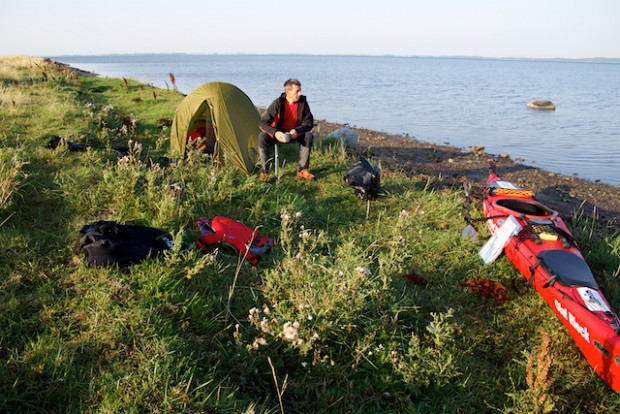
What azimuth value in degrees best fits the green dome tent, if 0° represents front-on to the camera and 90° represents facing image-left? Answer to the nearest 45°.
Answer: approximately 45°

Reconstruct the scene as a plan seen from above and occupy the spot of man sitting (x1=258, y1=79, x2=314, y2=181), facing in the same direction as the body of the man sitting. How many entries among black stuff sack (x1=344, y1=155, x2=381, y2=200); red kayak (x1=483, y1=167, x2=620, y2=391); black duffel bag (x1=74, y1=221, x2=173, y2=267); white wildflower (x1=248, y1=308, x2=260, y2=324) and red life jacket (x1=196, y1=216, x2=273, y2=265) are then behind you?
0

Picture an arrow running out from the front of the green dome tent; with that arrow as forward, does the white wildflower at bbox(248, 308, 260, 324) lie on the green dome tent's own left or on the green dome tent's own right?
on the green dome tent's own left

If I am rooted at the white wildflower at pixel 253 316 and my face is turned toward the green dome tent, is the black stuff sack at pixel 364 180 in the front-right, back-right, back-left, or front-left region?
front-right

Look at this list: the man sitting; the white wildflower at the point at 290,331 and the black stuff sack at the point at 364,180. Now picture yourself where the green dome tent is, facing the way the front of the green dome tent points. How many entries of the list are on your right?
0

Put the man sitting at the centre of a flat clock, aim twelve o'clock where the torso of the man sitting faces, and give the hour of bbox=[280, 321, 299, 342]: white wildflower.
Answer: The white wildflower is roughly at 12 o'clock from the man sitting.

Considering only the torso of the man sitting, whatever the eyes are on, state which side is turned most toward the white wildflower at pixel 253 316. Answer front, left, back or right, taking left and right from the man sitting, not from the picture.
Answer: front

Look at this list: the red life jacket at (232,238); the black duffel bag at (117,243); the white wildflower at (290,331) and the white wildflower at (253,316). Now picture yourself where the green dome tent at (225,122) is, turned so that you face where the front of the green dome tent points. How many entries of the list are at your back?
0

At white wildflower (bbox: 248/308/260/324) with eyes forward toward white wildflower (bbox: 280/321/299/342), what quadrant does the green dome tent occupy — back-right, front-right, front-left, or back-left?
back-left

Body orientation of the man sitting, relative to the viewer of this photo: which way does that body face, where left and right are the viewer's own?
facing the viewer

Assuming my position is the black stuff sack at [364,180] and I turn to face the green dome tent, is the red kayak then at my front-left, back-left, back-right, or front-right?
back-left

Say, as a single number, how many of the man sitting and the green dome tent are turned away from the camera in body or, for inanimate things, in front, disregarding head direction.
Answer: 0

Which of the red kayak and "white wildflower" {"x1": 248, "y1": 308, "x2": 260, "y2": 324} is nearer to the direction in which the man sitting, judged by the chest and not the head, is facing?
the white wildflower

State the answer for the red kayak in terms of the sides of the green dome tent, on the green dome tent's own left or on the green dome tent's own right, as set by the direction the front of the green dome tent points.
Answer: on the green dome tent's own left

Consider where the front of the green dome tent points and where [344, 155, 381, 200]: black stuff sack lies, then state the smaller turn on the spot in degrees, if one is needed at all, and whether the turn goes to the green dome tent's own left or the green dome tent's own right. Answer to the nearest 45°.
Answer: approximately 90° to the green dome tent's own left

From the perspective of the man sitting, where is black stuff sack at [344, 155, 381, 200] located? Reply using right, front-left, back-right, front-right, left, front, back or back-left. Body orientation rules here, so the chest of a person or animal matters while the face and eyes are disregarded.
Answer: front-left

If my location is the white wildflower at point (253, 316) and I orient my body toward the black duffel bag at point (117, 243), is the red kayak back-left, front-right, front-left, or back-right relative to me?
back-right

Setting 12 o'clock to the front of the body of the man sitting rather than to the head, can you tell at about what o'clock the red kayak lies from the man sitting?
The red kayak is roughly at 11 o'clock from the man sitting.
